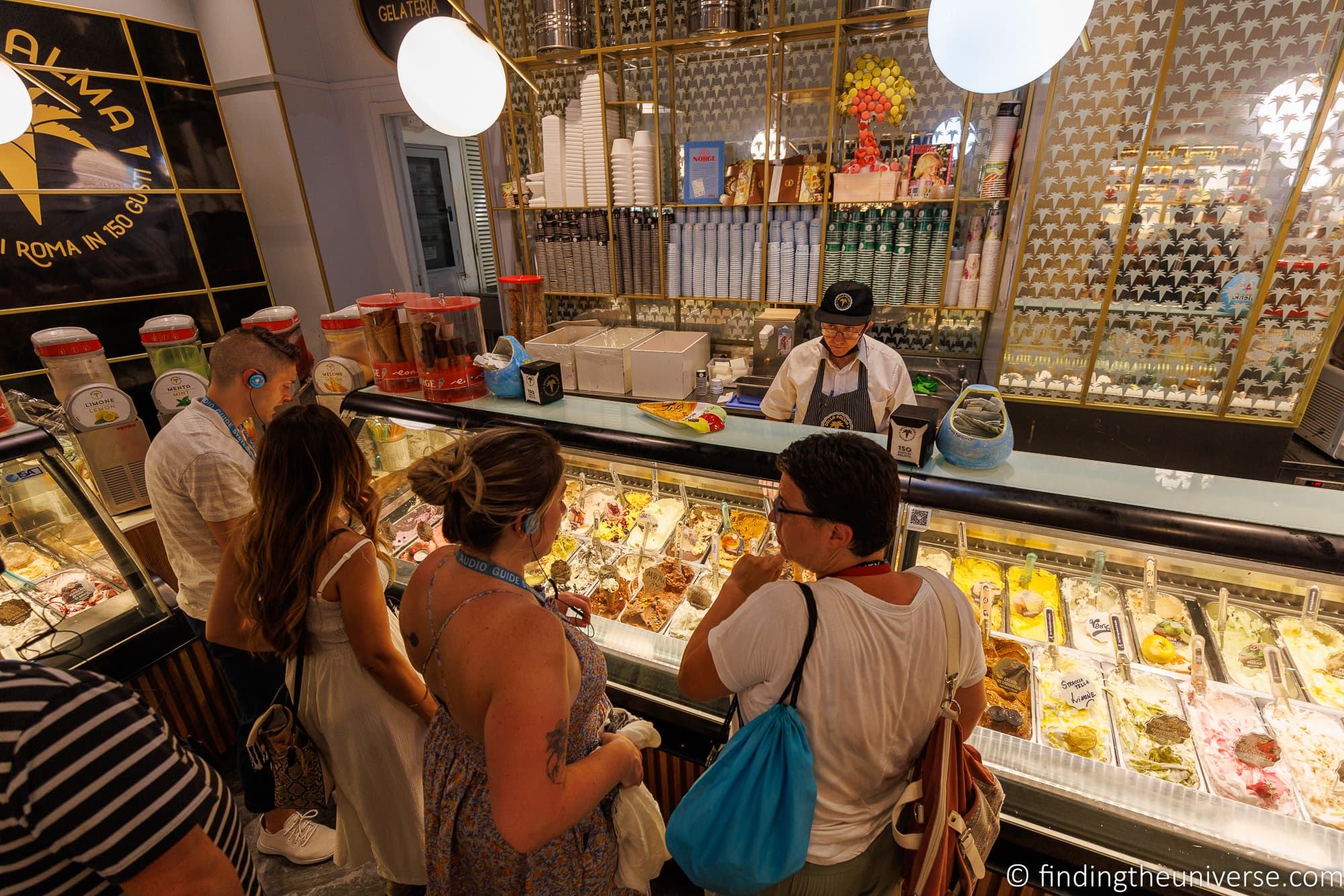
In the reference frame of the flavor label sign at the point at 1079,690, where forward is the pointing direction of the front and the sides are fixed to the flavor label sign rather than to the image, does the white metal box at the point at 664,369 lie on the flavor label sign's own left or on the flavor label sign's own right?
on the flavor label sign's own right

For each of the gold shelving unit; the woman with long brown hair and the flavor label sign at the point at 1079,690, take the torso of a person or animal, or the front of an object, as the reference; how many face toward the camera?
2

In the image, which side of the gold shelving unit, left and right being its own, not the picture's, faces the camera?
front

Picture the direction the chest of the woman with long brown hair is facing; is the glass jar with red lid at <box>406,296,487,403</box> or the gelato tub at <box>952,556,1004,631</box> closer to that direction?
the glass jar with red lid

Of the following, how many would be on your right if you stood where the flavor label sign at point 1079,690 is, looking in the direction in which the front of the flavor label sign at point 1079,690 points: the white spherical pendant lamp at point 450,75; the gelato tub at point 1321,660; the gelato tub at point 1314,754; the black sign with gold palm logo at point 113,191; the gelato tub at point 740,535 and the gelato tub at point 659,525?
4

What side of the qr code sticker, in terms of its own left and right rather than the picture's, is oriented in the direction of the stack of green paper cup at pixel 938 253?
back

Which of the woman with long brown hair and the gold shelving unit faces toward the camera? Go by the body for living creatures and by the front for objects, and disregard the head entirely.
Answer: the gold shelving unit

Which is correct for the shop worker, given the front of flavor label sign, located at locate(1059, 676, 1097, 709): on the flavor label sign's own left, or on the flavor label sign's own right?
on the flavor label sign's own right

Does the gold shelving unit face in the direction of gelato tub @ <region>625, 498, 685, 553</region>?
yes

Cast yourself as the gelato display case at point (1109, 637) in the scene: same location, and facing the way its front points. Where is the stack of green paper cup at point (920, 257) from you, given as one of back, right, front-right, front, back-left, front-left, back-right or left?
back-right

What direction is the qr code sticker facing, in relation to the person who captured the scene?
facing the viewer

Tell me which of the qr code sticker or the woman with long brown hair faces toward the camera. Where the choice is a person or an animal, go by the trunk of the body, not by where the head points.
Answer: the qr code sticker

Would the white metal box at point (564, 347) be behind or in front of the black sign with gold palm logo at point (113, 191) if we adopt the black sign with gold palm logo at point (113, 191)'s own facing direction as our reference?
in front

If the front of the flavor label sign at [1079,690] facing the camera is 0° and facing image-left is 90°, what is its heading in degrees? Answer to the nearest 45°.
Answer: approximately 0°
